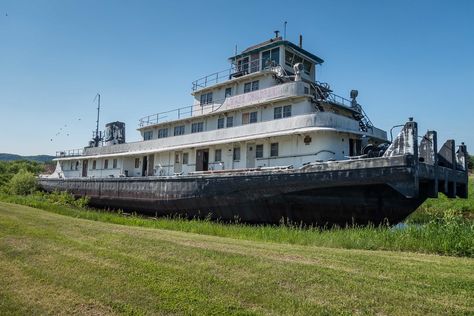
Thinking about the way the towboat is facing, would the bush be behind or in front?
behind

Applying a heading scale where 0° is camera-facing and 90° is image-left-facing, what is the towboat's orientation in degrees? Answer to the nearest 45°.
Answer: approximately 315°
